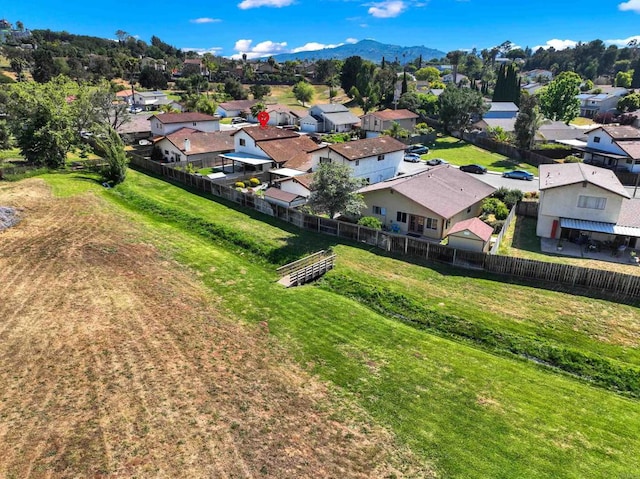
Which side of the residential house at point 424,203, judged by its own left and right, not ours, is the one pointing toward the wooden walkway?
back

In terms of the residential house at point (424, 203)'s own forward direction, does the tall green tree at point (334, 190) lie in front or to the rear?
to the rear

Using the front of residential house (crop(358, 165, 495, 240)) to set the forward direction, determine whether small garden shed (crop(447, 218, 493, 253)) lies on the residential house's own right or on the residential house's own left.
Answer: on the residential house's own right

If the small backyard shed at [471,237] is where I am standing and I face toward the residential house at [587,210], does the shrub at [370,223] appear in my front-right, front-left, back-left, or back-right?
back-left

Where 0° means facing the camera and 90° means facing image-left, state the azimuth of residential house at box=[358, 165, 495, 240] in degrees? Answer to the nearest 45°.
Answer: approximately 225°

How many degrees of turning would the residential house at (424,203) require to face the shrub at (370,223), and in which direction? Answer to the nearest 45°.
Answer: approximately 180°

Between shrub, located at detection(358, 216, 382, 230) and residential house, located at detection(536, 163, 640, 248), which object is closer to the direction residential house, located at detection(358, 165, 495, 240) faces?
the residential house
